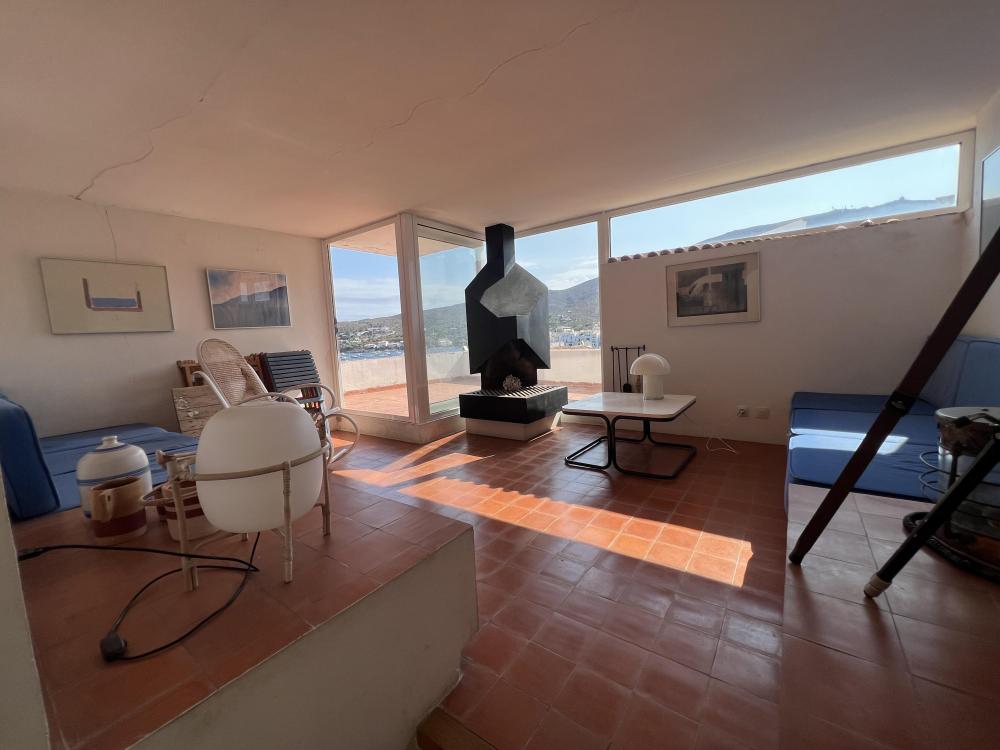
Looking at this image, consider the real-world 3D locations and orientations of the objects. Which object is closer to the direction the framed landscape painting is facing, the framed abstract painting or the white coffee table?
the white coffee table

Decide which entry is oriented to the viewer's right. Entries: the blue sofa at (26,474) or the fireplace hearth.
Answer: the blue sofa

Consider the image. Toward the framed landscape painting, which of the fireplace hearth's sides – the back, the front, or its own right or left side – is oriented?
right

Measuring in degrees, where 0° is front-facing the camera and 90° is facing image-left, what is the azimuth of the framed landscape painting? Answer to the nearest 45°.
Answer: approximately 315°

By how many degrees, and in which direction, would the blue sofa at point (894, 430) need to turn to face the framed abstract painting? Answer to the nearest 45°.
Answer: approximately 45° to its left

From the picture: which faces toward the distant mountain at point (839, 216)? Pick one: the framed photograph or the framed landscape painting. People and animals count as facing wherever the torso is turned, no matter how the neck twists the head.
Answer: the framed landscape painting

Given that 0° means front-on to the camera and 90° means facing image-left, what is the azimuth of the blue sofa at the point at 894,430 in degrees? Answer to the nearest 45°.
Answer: approximately 90°

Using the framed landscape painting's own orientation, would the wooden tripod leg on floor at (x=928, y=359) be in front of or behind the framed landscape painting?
in front

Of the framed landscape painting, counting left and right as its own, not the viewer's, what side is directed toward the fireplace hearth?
front

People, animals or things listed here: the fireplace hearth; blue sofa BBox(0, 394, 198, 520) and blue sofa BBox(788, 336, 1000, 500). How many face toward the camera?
1

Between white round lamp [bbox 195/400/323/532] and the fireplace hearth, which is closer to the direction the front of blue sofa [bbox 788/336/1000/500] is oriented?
the fireplace hearth

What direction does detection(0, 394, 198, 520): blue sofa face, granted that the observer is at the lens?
facing to the right of the viewer

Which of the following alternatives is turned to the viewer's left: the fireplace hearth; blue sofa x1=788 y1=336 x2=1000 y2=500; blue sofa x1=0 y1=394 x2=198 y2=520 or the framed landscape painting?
blue sofa x1=788 y1=336 x2=1000 y2=500

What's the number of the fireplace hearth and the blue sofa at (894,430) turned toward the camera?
1

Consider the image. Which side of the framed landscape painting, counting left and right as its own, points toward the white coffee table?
front

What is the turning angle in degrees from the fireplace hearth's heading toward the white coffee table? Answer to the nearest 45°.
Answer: approximately 45° to its left

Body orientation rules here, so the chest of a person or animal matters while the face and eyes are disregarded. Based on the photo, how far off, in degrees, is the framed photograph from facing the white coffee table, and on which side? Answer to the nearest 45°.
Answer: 0° — it already faces it
